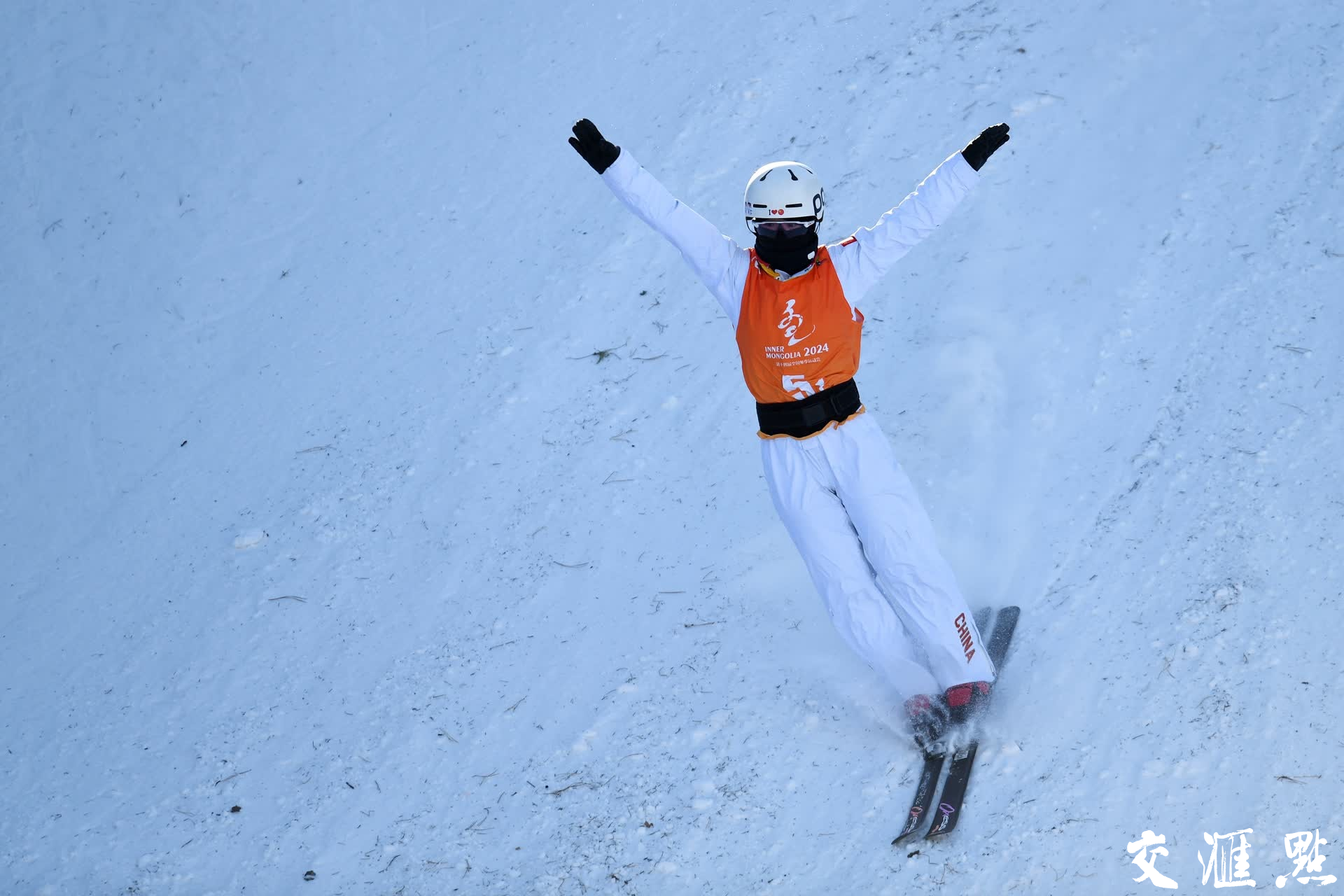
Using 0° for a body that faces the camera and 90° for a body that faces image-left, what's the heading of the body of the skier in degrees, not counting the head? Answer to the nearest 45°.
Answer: approximately 0°
